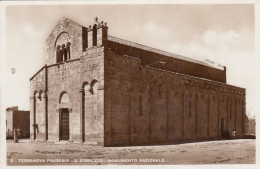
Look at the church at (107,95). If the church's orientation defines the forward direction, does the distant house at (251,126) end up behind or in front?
behind

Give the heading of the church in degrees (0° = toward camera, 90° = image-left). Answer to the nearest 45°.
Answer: approximately 45°

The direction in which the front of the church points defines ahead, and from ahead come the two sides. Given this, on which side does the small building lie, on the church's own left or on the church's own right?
on the church's own right
